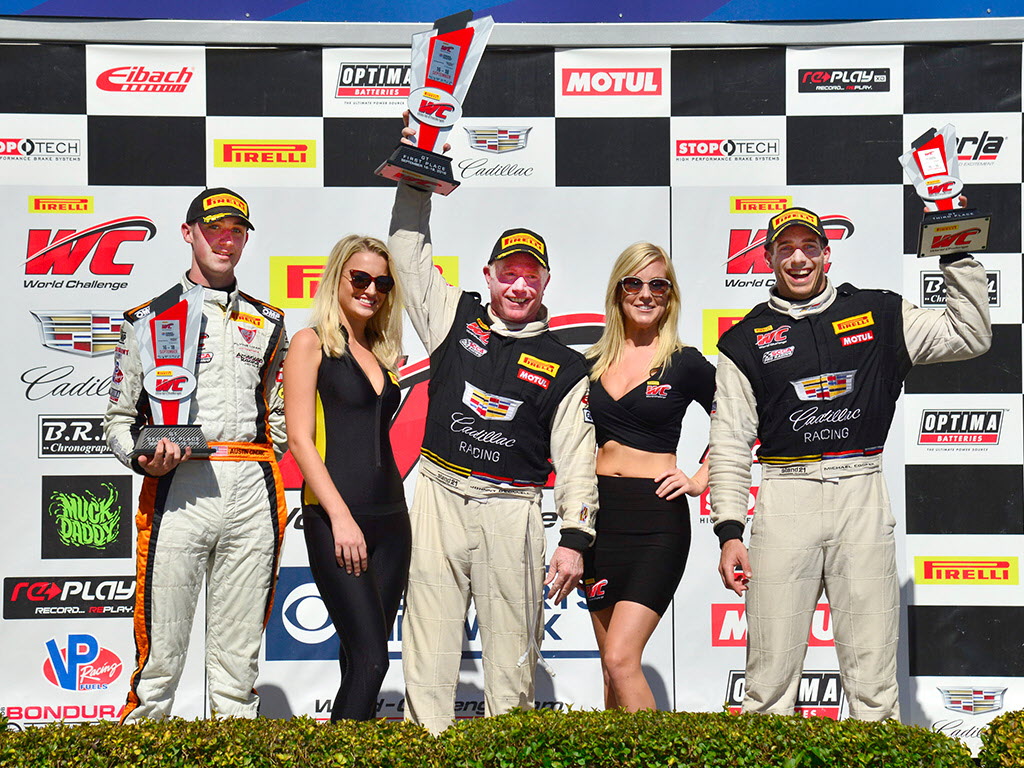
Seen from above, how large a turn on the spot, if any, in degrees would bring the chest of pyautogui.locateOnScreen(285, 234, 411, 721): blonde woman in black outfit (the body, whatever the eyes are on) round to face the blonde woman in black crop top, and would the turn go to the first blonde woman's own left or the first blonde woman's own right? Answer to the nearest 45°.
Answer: approximately 45° to the first blonde woman's own left

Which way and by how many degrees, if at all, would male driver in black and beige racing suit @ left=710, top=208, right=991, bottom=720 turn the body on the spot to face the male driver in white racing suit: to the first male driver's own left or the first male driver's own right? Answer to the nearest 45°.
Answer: approximately 90° to the first male driver's own right

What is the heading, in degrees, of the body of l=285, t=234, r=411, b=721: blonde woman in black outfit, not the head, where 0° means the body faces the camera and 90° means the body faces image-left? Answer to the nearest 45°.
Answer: approximately 315°
